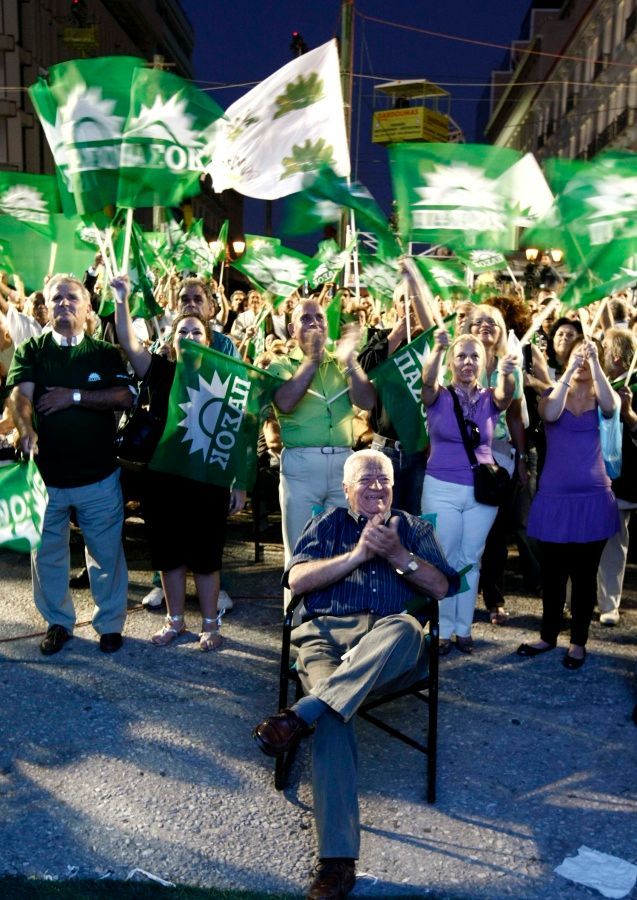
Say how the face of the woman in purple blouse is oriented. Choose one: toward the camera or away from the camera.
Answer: toward the camera

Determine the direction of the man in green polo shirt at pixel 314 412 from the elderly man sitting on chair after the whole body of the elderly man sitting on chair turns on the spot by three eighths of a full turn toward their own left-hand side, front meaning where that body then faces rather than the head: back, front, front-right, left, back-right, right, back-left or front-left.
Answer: front-left

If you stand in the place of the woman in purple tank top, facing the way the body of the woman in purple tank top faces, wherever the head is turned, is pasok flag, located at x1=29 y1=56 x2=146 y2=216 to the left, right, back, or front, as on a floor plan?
right

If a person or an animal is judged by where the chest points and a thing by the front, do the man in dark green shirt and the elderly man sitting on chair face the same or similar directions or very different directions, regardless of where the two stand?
same or similar directions

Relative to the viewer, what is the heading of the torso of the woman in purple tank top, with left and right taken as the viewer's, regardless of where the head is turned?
facing the viewer

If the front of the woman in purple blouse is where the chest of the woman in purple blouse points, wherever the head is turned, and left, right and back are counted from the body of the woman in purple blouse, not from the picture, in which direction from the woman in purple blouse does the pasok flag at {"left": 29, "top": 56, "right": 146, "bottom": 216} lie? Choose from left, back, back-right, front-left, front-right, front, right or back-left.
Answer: right

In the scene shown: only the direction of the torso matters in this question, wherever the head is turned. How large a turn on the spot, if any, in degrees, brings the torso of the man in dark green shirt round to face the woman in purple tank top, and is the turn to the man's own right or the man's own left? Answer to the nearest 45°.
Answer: approximately 90° to the man's own left

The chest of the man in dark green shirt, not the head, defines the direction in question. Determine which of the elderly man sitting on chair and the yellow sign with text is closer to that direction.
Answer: the elderly man sitting on chair

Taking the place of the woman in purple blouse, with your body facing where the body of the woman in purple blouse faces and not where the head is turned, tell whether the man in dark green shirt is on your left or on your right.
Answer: on your right

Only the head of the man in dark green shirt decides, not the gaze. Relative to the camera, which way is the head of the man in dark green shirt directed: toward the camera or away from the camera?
toward the camera

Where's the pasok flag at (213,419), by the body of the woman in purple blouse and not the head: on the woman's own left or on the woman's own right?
on the woman's own right

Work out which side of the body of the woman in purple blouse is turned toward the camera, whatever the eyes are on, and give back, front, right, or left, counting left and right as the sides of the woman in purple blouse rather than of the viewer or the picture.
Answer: front

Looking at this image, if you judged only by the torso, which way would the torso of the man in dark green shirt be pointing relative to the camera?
toward the camera

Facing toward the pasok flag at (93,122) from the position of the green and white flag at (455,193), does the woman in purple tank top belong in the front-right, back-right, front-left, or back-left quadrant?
back-left

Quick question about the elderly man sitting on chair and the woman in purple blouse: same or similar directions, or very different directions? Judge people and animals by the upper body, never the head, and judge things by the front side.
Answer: same or similar directions

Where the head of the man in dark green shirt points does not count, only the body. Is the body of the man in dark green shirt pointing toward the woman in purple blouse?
no
